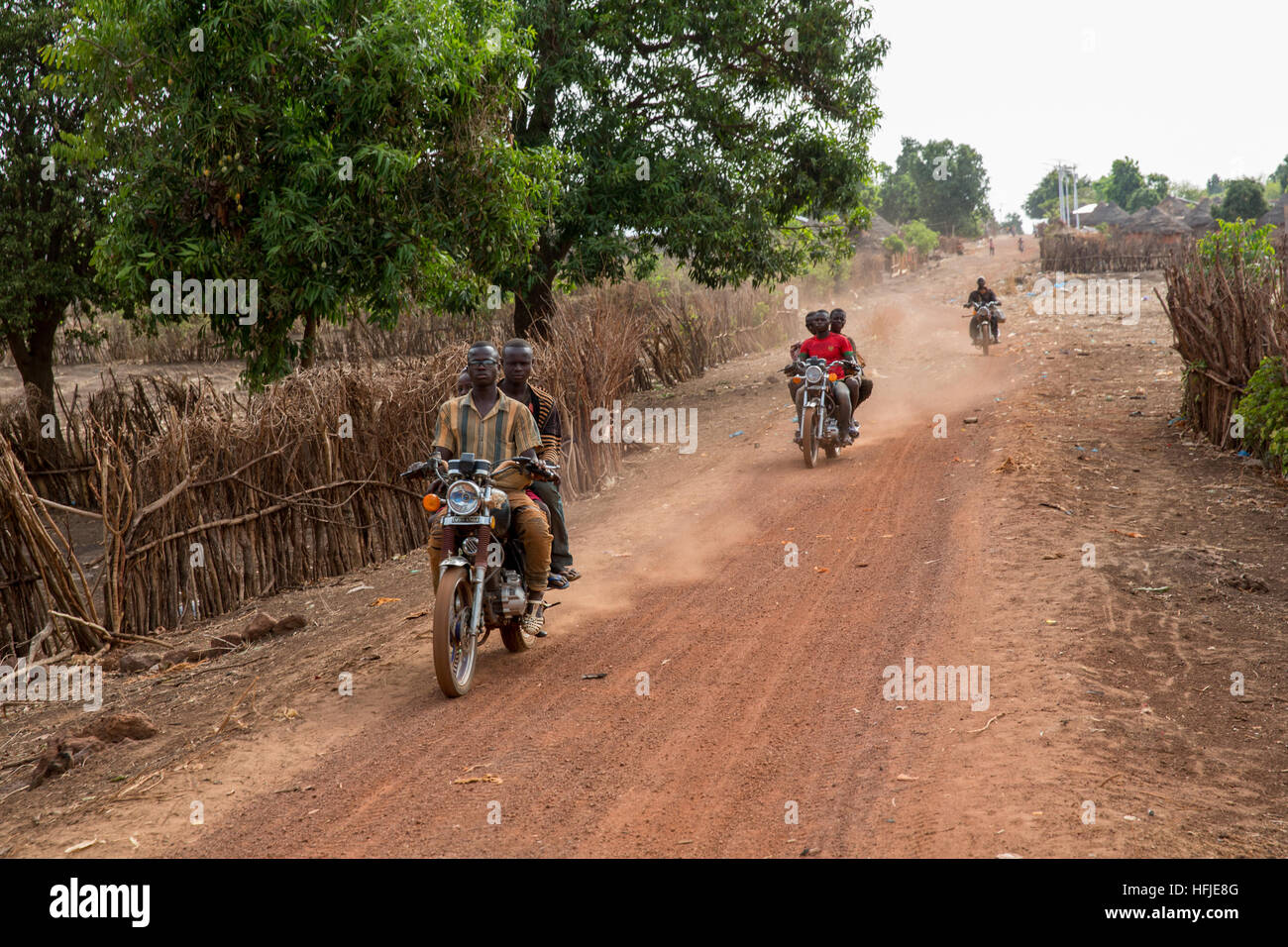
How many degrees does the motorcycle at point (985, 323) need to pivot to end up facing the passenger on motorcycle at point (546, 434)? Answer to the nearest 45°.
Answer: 0° — it already faces them

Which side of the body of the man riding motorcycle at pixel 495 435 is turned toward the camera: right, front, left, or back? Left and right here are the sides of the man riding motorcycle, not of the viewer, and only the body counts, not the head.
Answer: front

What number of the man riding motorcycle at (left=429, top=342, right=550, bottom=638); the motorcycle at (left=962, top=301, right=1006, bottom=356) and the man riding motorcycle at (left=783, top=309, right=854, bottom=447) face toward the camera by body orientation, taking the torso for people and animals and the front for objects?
3

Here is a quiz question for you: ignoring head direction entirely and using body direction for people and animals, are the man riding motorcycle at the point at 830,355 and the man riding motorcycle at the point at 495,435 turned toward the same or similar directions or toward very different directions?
same or similar directions

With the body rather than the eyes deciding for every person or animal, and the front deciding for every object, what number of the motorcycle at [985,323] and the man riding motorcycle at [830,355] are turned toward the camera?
2

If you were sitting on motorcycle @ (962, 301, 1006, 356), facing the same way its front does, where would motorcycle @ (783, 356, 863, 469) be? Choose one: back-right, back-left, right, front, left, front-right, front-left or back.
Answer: front

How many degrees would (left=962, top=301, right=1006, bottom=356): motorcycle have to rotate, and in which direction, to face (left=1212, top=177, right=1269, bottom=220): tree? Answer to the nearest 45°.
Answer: approximately 180°

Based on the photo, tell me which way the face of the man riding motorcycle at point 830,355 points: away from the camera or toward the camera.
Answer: toward the camera

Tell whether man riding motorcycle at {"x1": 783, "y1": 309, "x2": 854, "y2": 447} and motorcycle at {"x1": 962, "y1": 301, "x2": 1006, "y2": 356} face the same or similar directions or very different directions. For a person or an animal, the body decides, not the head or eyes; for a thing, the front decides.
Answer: same or similar directions

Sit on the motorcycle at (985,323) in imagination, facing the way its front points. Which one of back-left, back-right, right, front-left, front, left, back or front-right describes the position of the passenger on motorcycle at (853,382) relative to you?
front

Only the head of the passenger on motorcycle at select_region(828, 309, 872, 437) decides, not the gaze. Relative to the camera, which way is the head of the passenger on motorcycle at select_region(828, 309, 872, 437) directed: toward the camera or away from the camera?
toward the camera

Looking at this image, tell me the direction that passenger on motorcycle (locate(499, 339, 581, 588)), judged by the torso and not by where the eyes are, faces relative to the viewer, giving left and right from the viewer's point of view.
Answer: facing the viewer and to the left of the viewer

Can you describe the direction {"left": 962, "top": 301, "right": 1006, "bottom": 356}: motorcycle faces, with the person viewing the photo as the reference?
facing the viewer
